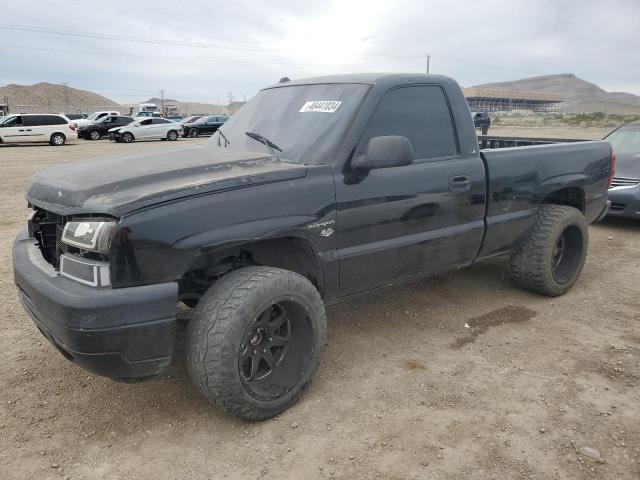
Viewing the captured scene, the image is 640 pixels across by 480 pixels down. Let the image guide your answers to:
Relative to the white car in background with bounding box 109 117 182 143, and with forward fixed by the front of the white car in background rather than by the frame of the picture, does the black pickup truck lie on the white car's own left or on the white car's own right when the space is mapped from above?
on the white car's own left

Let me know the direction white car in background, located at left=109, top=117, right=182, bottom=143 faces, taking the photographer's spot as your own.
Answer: facing to the left of the viewer

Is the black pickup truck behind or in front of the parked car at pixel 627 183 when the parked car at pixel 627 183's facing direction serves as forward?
in front

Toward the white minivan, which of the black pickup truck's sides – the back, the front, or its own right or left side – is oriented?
right

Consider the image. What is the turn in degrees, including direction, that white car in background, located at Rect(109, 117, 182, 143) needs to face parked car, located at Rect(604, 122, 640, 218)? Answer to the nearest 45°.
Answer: approximately 90° to its left

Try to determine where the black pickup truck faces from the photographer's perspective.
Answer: facing the viewer and to the left of the viewer
